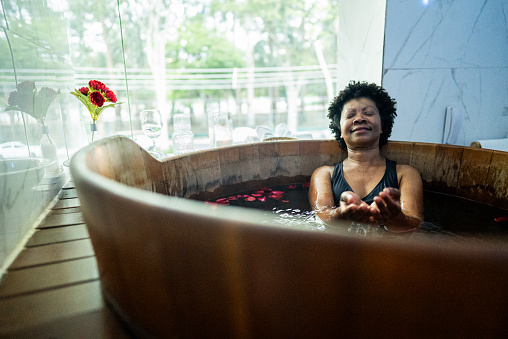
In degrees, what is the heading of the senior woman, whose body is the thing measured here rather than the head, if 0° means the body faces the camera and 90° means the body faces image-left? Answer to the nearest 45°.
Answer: approximately 0°

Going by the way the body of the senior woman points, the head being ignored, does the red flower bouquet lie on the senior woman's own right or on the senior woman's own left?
on the senior woman's own right

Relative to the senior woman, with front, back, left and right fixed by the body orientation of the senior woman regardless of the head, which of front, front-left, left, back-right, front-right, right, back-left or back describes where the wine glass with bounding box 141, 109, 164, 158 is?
right
